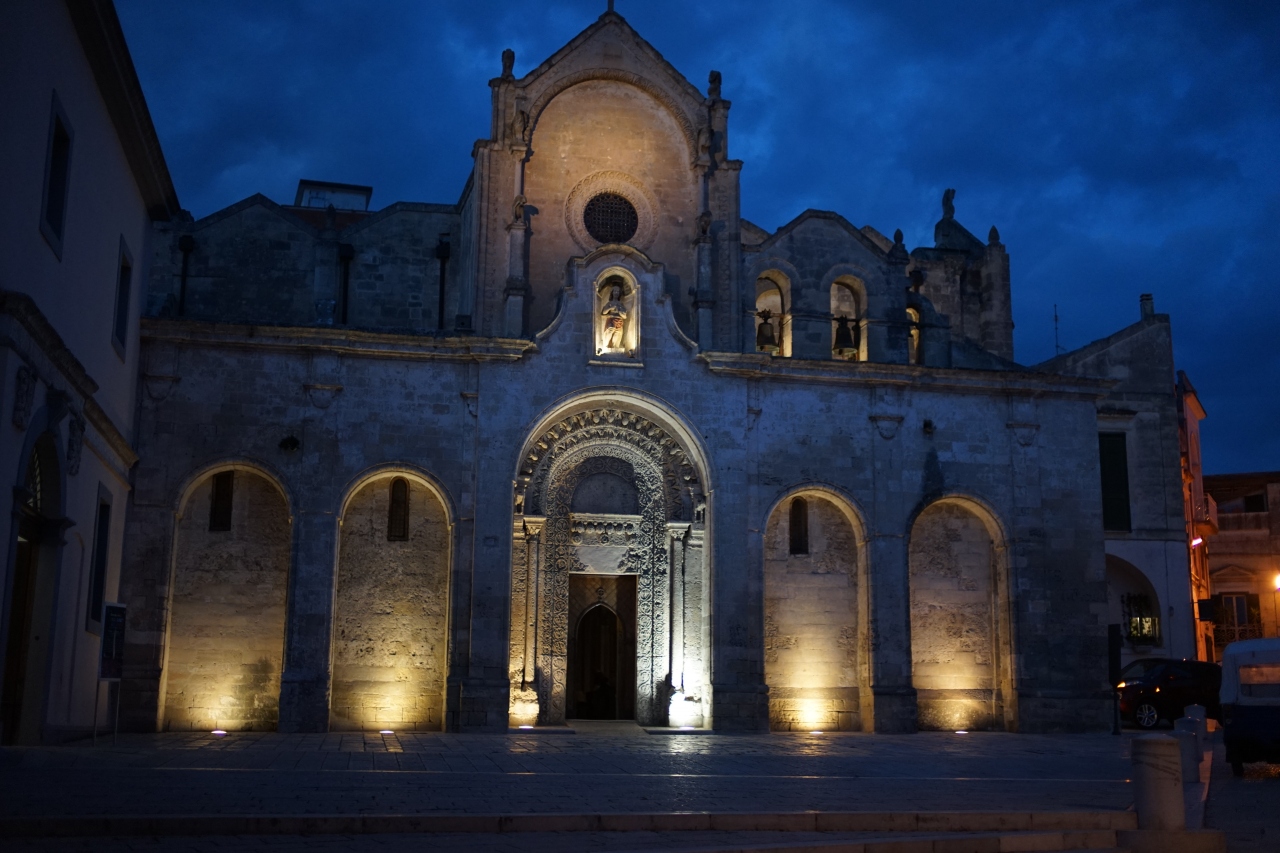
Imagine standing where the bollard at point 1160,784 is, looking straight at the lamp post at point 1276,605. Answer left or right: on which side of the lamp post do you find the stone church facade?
left

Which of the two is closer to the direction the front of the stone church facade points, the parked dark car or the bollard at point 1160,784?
the bollard

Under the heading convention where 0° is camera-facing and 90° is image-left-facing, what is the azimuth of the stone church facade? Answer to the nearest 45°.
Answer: approximately 0°

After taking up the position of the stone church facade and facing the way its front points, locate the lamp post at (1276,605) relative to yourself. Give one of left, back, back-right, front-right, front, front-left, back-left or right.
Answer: back-left

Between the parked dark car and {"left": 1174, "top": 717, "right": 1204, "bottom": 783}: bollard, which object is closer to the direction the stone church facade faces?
the bollard

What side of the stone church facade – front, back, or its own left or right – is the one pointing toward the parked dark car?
left

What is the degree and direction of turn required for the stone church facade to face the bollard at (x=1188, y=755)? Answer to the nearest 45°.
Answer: approximately 45° to its left

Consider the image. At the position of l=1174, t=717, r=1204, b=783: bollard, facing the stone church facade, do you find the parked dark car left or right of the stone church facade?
right
